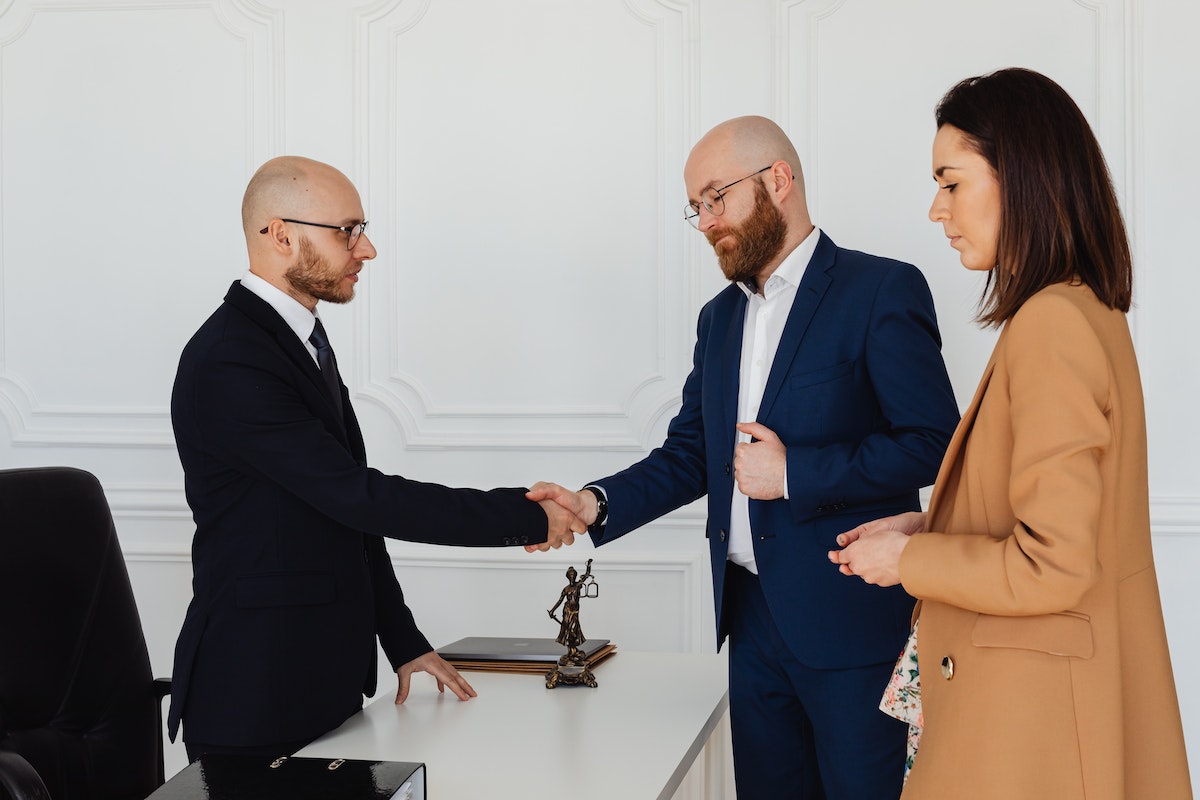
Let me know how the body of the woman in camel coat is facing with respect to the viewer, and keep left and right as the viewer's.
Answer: facing to the left of the viewer

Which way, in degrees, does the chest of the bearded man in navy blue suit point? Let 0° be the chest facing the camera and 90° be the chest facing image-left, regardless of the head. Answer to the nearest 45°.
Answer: approximately 45°

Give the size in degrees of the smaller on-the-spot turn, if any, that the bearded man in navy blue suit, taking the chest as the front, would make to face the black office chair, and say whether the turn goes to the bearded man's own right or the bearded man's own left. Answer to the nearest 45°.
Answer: approximately 45° to the bearded man's own right

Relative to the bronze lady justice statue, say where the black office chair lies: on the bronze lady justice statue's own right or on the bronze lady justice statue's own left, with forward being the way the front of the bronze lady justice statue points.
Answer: on the bronze lady justice statue's own right

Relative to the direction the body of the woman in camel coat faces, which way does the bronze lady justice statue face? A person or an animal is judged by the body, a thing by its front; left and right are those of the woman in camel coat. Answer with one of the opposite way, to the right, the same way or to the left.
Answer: to the left

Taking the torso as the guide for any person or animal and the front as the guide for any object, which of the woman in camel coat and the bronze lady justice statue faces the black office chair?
the woman in camel coat

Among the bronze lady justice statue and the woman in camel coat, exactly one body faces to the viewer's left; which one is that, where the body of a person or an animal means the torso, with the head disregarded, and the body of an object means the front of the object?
the woman in camel coat

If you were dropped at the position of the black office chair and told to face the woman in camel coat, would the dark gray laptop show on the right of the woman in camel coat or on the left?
left

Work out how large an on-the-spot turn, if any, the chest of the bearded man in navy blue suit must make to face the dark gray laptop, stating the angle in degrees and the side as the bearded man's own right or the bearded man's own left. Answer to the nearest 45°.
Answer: approximately 45° to the bearded man's own right

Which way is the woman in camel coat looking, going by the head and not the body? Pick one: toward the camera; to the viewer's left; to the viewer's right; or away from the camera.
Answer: to the viewer's left

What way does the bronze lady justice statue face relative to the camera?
toward the camera

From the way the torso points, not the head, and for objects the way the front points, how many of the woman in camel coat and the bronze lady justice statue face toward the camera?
1

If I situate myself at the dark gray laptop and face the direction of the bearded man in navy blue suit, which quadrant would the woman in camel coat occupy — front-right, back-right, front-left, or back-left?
front-right
